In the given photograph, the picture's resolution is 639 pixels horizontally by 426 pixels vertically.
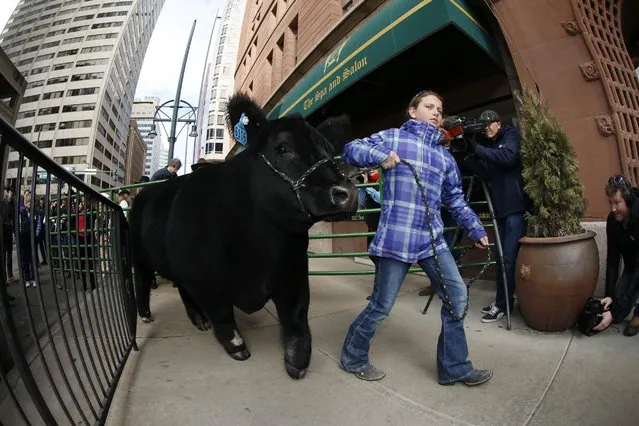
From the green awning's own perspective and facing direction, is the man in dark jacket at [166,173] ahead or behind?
ahead

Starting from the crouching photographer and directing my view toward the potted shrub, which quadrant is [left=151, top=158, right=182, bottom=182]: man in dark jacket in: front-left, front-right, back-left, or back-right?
front-right

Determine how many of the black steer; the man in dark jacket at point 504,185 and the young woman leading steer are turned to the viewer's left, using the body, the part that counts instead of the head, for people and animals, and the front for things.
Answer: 1

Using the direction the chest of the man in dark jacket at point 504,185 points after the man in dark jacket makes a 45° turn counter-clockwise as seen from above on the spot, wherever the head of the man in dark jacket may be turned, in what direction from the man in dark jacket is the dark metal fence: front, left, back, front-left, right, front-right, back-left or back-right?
front

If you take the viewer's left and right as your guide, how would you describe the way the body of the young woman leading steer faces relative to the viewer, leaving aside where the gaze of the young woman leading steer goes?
facing the viewer and to the right of the viewer

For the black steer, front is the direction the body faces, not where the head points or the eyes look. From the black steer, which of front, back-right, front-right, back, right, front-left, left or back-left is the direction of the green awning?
left

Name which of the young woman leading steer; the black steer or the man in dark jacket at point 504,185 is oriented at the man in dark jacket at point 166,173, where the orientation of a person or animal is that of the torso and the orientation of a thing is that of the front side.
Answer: the man in dark jacket at point 504,185

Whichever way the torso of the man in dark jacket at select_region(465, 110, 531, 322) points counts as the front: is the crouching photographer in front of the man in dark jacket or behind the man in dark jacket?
behind

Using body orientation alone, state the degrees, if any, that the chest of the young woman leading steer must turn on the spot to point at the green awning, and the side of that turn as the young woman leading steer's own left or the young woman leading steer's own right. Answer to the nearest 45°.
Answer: approximately 135° to the young woman leading steer's own left

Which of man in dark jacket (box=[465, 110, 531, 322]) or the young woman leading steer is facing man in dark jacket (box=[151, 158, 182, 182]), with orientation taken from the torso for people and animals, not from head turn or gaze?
man in dark jacket (box=[465, 110, 531, 322])

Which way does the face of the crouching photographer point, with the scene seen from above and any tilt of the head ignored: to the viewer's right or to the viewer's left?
to the viewer's left

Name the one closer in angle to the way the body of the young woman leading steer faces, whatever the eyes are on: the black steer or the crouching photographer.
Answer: the crouching photographer

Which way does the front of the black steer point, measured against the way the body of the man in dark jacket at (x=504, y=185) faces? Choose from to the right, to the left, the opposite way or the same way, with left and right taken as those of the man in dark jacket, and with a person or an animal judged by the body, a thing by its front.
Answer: the opposite way

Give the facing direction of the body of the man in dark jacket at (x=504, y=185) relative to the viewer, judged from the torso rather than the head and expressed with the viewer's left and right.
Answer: facing to the left of the viewer
